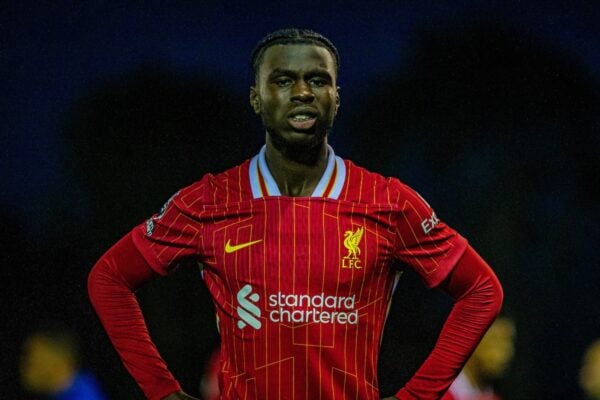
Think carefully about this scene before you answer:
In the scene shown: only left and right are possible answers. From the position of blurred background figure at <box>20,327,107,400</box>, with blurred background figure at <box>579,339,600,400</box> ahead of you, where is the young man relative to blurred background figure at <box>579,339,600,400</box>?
right

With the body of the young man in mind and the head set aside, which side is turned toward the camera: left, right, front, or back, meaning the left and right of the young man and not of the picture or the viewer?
front

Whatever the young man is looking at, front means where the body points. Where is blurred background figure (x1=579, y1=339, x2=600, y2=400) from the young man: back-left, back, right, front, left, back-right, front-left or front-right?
back-left

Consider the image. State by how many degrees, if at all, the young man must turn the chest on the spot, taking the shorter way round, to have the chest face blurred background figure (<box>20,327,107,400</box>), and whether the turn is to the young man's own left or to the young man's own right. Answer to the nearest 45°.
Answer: approximately 135° to the young man's own right
